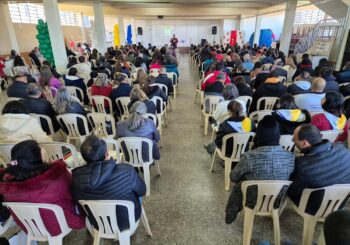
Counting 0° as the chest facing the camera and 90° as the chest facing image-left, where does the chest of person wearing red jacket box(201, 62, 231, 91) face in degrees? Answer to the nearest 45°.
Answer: approximately 180°

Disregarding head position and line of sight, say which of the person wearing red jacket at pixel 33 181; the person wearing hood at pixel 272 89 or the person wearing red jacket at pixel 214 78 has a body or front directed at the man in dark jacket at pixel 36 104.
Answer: the person wearing red jacket at pixel 33 181

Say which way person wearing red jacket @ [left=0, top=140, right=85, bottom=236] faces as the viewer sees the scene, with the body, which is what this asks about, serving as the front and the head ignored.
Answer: away from the camera

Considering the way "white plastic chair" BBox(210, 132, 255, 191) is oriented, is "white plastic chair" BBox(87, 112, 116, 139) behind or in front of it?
in front

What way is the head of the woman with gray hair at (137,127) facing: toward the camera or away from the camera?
away from the camera

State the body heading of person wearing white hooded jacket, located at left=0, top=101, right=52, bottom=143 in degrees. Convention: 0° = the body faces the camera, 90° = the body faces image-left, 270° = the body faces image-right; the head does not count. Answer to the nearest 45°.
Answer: approximately 180°

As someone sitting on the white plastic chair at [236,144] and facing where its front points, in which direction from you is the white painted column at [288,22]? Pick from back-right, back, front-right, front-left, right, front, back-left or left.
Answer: front-right

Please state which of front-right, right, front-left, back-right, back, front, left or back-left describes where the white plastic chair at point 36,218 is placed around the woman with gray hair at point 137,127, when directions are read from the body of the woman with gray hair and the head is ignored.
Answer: back-left

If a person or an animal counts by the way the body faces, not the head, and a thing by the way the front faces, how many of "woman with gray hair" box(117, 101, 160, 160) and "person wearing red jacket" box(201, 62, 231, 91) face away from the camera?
2

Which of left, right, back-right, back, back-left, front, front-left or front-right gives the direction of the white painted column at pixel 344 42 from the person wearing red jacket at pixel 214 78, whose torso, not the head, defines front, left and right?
front-right

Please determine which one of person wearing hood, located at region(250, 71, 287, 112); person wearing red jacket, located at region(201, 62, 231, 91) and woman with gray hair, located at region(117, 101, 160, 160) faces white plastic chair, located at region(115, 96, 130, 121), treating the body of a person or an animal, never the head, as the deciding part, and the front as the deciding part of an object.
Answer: the woman with gray hair

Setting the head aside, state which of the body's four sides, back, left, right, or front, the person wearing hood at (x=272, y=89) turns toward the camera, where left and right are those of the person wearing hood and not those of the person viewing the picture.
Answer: back

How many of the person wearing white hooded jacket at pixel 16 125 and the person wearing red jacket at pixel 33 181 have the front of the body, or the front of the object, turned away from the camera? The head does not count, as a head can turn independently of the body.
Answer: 2

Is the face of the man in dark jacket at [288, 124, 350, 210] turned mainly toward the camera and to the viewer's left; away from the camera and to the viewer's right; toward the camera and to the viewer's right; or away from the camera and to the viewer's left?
away from the camera and to the viewer's left

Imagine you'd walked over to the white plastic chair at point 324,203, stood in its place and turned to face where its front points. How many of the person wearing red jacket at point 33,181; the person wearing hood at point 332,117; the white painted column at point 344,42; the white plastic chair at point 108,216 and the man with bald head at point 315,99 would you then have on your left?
2

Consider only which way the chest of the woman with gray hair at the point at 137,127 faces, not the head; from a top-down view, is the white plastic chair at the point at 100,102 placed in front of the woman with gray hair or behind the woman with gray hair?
in front
